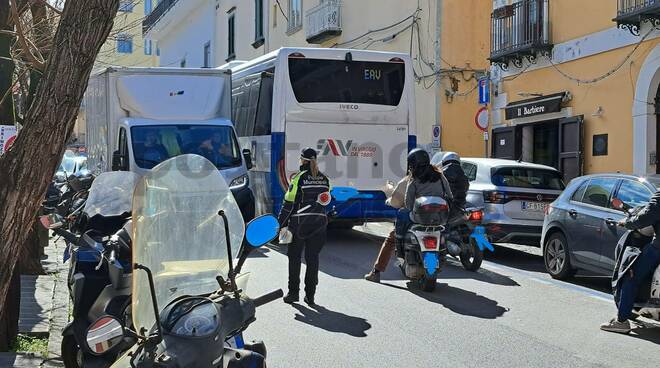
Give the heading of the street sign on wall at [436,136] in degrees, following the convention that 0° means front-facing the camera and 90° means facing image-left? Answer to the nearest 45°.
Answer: approximately 0°

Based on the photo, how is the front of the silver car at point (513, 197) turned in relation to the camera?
facing away from the viewer and to the left of the viewer

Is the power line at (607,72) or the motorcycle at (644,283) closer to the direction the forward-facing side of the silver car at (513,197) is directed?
the power line

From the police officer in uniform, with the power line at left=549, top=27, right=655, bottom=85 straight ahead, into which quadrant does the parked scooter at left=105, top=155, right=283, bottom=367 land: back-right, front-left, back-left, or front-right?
back-right

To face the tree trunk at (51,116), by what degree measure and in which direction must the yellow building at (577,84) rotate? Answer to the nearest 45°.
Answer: approximately 45° to its left

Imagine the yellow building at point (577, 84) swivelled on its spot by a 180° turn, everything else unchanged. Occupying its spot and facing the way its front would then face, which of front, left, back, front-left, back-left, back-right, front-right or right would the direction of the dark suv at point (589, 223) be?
back-right

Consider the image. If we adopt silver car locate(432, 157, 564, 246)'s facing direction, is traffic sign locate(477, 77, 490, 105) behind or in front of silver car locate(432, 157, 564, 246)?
in front

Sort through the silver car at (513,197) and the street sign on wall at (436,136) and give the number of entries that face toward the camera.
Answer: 1

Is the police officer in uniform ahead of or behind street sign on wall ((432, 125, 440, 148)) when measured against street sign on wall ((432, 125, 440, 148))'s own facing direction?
ahead

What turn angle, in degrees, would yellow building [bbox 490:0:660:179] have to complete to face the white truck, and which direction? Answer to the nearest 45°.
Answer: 0° — it already faces it

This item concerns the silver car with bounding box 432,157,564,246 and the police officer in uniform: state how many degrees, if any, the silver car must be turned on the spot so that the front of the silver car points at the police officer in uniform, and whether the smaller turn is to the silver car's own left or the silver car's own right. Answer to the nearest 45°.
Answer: approximately 90° to the silver car's own left

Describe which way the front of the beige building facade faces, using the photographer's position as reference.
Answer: facing the viewer and to the left of the viewer

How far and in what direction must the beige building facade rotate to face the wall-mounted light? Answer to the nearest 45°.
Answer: approximately 90° to its left
